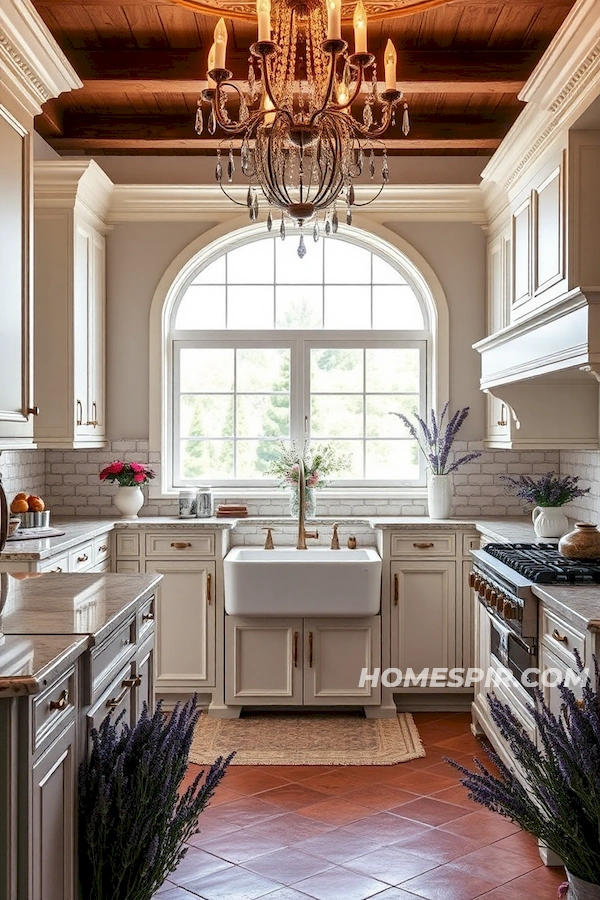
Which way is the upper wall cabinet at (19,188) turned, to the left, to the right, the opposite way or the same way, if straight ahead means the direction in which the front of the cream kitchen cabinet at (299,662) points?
to the left

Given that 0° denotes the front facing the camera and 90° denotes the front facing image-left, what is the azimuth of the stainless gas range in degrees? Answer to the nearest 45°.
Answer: approximately 90°

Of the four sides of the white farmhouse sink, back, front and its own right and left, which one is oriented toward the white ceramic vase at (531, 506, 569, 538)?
left

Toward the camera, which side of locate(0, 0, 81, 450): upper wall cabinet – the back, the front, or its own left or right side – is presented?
right

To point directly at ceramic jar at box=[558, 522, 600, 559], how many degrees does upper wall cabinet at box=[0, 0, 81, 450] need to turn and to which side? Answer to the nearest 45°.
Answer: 0° — it already faces it

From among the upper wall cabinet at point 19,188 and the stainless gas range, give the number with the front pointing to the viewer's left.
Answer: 1

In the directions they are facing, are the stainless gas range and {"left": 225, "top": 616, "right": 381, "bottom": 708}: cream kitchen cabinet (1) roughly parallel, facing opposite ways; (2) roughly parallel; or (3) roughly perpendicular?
roughly perpendicular

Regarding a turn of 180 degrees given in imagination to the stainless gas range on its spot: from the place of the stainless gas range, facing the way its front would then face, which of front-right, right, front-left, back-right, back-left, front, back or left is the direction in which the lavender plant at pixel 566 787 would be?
right

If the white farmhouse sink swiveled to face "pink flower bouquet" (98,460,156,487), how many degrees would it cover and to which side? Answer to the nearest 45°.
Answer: approximately 90° to its right

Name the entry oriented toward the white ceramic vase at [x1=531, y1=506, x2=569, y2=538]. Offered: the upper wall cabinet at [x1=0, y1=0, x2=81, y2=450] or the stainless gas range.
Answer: the upper wall cabinet

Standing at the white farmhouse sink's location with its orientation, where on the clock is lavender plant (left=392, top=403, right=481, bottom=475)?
The lavender plant is roughly at 8 o'clock from the white farmhouse sink.

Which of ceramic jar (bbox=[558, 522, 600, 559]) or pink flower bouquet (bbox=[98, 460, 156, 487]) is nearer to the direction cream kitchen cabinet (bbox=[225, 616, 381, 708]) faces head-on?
the ceramic jar
